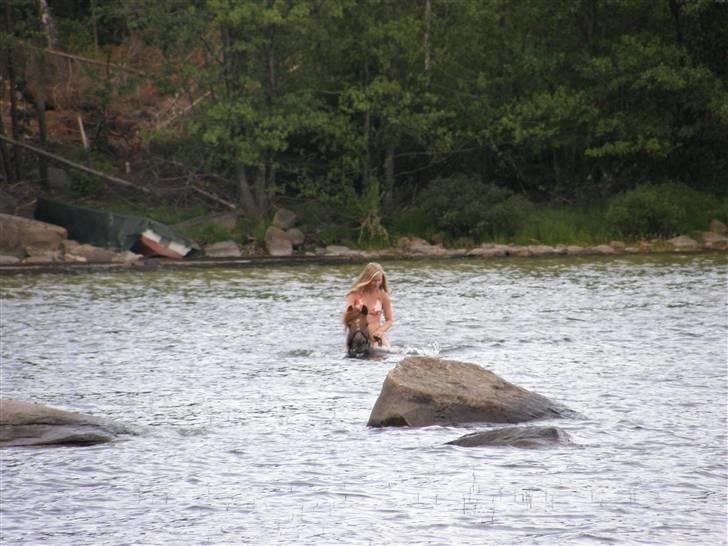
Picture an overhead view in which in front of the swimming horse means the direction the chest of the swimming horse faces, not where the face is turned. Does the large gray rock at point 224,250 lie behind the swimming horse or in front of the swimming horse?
behind

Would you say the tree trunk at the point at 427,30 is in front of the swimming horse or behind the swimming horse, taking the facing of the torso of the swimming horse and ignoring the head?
behind

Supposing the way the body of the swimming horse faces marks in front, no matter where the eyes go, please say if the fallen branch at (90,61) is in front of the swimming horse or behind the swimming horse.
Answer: behind

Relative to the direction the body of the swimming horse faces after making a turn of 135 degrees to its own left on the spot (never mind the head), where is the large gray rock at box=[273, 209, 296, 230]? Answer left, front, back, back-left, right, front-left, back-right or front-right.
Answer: front-left

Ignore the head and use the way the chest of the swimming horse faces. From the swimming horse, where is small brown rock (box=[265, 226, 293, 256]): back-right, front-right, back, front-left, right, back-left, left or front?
back

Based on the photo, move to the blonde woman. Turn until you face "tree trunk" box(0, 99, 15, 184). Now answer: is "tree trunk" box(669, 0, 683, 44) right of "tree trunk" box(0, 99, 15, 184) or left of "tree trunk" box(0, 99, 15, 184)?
right

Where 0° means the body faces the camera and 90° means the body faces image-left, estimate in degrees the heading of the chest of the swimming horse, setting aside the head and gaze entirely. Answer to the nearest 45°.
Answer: approximately 0°

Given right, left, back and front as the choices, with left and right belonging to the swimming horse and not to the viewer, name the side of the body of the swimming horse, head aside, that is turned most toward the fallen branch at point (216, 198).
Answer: back

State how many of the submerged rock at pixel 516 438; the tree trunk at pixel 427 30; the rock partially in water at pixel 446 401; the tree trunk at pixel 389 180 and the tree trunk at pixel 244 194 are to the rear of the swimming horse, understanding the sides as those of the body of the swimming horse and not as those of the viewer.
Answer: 3

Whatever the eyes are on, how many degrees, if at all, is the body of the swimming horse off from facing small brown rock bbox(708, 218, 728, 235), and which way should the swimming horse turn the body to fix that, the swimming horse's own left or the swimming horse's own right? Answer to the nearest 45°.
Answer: approximately 135° to the swimming horse's own left

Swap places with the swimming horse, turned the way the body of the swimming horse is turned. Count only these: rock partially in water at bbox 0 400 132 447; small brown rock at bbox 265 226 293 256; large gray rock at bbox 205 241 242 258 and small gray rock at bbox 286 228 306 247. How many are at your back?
3

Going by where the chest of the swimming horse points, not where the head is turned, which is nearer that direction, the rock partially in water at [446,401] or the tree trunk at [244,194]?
the rock partially in water

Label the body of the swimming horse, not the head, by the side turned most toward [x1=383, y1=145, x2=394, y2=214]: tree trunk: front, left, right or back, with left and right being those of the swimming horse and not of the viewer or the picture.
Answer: back
